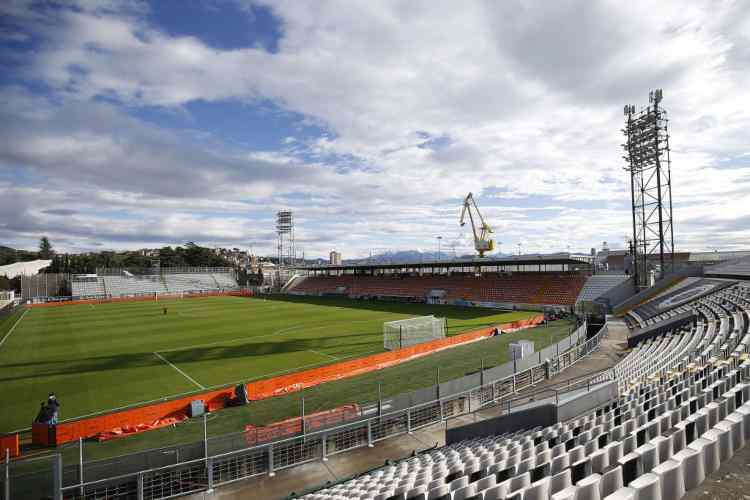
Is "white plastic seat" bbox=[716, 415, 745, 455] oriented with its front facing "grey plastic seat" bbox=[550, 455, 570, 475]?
no

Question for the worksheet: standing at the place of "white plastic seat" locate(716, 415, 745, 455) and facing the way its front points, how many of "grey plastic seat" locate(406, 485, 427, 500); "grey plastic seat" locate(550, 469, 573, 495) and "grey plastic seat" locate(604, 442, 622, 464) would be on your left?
3

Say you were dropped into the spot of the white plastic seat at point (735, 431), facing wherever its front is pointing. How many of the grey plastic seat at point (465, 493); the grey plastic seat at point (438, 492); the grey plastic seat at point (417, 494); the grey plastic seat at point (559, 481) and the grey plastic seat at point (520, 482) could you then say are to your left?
5

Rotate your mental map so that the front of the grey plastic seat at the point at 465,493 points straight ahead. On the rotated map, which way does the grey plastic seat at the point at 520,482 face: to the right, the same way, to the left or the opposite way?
the same way

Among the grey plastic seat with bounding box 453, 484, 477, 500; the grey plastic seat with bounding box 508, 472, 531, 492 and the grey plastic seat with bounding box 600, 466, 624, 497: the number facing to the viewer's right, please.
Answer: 0

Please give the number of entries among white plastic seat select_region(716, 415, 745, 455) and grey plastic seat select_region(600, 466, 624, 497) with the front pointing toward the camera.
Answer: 0

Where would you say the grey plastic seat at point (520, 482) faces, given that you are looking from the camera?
facing away from the viewer and to the left of the viewer

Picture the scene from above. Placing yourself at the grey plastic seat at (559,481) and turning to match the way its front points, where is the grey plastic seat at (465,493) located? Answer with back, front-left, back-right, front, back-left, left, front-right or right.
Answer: front-left

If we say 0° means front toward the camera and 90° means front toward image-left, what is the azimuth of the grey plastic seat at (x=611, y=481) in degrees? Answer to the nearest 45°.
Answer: approximately 135°

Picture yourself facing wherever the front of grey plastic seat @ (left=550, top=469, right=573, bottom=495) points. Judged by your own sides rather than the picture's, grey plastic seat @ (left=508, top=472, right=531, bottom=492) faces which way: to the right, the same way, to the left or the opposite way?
the same way

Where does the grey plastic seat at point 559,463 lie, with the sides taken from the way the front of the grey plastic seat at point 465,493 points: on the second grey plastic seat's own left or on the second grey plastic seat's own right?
on the second grey plastic seat's own right

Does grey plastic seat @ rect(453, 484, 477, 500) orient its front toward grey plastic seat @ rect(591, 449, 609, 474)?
no

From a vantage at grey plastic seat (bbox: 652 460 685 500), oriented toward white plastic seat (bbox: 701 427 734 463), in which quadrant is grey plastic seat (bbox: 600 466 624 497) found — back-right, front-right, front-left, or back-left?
back-left

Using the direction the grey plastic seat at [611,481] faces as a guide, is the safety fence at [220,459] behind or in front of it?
in front

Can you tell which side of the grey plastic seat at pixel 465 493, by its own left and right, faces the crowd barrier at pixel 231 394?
front

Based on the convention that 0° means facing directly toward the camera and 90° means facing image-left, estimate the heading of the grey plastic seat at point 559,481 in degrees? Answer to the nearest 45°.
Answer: approximately 135°

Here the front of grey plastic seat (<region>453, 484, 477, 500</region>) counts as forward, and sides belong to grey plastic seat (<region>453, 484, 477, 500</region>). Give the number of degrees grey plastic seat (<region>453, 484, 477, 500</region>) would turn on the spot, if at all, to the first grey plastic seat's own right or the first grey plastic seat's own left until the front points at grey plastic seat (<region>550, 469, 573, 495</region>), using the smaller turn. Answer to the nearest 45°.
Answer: approximately 135° to the first grey plastic seat's own right

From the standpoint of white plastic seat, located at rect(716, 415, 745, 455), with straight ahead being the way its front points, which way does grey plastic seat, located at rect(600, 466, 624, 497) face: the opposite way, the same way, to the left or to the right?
the same way

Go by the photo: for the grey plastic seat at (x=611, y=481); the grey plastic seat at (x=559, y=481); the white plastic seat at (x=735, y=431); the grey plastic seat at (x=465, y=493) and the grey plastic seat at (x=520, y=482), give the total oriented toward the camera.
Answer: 0

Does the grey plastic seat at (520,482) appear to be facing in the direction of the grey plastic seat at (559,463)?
no
